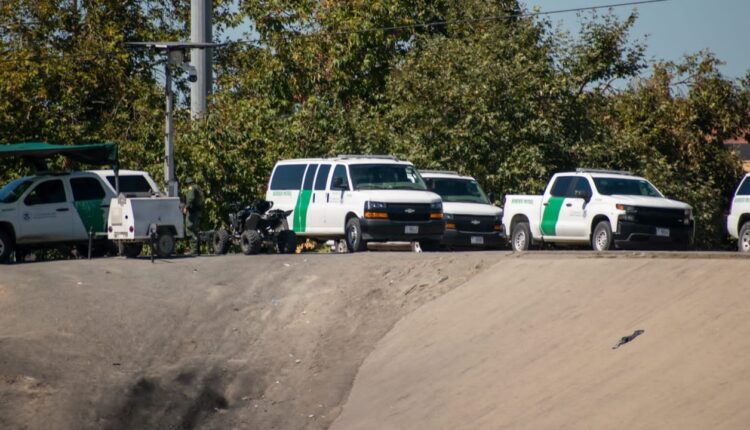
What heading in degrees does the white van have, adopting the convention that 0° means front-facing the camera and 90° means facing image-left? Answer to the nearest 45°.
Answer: approximately 315°

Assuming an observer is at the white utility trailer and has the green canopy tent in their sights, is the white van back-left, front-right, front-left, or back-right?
back-right

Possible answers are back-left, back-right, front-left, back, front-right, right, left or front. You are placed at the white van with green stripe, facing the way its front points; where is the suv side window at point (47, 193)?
back-right

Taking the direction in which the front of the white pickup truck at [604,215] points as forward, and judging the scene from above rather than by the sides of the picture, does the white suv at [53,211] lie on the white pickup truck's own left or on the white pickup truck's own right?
on the white pickup truck's own right

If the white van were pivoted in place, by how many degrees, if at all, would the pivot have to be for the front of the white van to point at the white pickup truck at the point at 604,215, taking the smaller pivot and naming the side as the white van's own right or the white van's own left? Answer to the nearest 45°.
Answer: approximately 45° to the white van's own left

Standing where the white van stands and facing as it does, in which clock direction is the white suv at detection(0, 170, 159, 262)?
The white suv is roughly at 4 o'clock from the white van.

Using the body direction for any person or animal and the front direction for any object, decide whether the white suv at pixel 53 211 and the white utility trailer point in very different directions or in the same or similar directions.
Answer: very different directions
